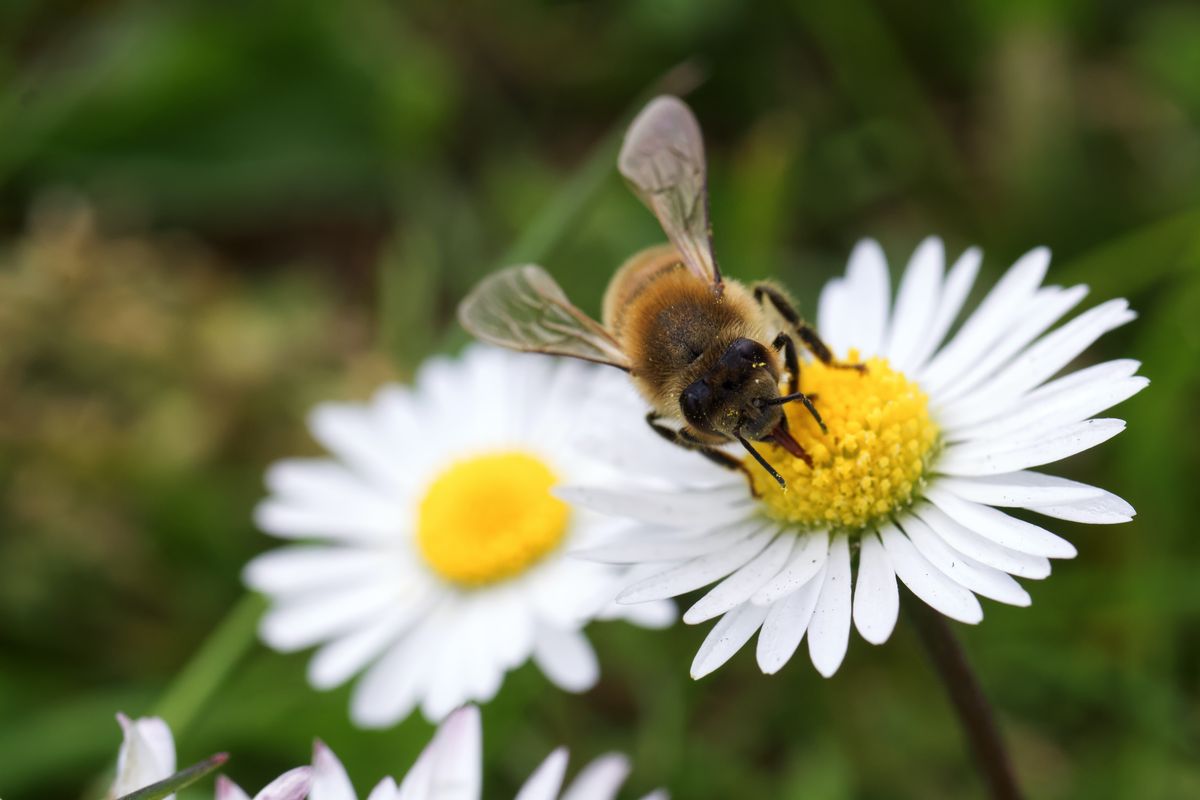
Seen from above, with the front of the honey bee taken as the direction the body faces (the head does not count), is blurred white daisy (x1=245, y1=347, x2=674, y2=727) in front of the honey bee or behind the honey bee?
behind

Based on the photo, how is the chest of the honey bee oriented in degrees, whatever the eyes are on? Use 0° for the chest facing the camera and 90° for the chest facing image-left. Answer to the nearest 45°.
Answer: approximately 315°

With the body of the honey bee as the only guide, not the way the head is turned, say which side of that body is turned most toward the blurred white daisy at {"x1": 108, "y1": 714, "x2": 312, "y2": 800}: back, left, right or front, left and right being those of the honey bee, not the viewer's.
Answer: right

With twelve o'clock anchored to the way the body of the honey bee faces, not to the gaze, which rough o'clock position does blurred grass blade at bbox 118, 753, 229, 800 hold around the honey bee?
The blurred grass blade is roughly at 3 o'clock from the honey bee.

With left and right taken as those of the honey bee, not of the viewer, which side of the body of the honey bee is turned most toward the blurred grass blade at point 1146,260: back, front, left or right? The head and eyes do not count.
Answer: left

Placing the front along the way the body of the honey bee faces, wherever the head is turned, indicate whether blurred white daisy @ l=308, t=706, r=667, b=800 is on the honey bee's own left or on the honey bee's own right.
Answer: on the honey bee's own right

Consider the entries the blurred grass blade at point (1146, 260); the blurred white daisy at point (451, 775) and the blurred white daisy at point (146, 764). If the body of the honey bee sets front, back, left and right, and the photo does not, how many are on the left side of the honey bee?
1
